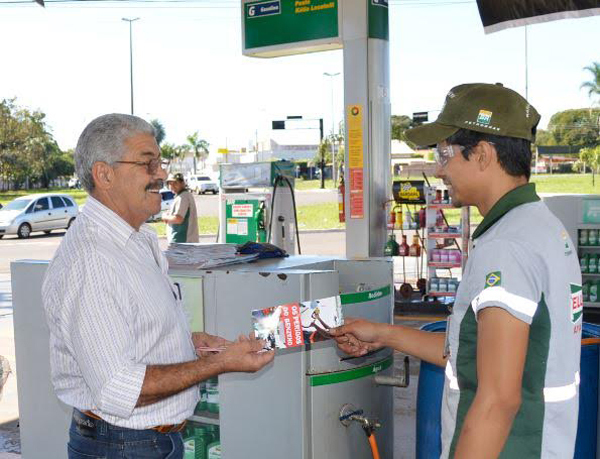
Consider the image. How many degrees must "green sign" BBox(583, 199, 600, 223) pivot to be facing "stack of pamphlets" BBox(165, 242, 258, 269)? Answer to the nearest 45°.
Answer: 0° — it already faces it

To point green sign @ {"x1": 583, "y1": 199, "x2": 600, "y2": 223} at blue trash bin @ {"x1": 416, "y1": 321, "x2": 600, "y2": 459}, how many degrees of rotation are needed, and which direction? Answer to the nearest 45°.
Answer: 0° — it already faces it

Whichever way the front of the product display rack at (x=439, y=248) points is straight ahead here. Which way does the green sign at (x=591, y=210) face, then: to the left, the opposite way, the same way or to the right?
the same way

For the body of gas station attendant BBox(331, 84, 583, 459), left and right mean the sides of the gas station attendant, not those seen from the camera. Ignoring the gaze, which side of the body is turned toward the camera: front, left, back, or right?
left

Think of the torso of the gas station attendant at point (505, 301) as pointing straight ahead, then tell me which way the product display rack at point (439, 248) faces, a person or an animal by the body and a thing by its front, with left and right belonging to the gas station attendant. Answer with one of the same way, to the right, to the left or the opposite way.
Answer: to the left

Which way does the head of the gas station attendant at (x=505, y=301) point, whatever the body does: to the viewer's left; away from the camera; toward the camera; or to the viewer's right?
to the viewer's left

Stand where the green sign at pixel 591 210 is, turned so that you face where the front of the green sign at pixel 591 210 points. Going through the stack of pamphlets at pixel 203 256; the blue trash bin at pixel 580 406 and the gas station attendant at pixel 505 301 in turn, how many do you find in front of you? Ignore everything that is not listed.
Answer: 3

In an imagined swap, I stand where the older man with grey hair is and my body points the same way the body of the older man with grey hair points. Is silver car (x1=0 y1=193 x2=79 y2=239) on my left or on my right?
on my left

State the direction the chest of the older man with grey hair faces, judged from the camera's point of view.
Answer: to the viewer's right

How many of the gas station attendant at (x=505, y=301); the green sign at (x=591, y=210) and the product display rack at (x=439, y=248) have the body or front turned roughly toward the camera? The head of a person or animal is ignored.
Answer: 2

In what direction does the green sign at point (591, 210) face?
toward the camera

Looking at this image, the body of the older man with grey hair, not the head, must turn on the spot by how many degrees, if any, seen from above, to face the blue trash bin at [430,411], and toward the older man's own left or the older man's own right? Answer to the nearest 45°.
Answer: approximately 45° to the older man's own left

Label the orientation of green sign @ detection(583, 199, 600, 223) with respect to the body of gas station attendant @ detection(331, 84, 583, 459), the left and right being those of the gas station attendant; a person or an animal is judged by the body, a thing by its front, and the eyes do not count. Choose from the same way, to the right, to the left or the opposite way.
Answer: to the left

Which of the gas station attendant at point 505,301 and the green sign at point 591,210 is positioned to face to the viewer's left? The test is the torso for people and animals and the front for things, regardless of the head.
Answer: the gas station attendant

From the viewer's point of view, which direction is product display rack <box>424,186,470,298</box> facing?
toward the camera

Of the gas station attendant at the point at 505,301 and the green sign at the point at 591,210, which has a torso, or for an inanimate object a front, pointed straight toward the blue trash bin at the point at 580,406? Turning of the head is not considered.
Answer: the green sign
